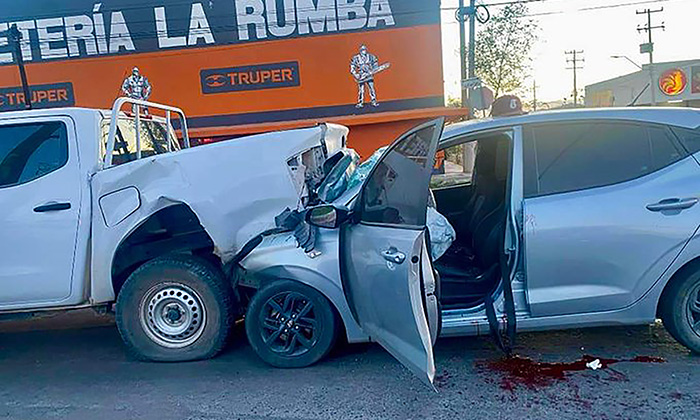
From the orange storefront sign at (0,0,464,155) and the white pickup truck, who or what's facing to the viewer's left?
the white pickup truck

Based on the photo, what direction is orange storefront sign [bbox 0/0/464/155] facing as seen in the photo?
toward the camera

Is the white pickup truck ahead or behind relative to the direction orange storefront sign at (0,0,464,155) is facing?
ahead

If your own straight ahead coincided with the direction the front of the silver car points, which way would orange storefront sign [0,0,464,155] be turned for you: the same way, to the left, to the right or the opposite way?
to the left

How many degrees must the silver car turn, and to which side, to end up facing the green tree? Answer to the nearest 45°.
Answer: approximately 90° to its right

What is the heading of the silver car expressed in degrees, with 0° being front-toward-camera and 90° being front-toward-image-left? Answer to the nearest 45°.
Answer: approximately 90°

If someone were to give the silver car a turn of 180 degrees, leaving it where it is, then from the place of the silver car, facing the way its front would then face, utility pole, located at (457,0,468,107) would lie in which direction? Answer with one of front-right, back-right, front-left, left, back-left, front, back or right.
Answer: left

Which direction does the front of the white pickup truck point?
to the viewer's left

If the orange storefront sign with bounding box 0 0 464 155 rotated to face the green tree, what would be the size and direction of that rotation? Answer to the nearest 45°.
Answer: approximately 135° to its left

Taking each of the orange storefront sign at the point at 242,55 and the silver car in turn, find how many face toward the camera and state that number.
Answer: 1

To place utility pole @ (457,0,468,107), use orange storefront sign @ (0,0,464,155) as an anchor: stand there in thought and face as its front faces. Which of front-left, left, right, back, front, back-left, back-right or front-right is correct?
left

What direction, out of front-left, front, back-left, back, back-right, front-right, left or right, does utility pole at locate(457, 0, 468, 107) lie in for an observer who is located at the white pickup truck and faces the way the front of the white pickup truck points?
back-right

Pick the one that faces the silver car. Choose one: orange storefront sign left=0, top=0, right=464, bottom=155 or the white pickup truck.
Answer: the orange storefront sign

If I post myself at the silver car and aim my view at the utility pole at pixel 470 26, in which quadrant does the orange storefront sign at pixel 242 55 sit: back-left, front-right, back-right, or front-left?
front-left
